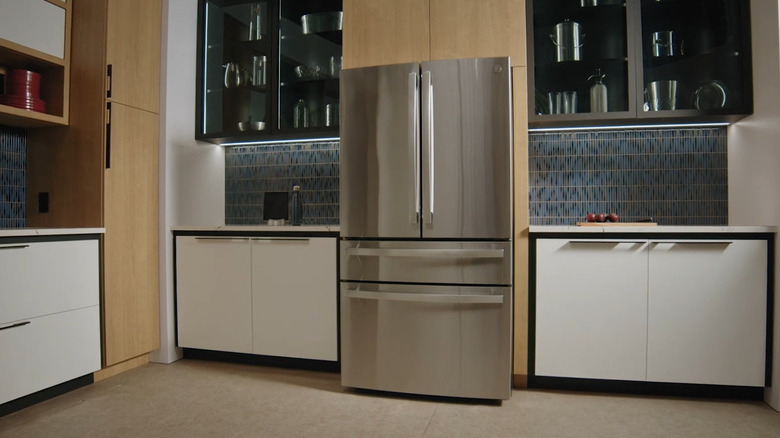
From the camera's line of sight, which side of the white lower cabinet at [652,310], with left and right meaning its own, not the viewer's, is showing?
front

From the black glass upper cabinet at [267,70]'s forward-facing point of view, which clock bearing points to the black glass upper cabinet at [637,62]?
the black glass upper cabinet at [637,62] is roughly at 10 o'clock from the black glass upper cabinet at [267,70].

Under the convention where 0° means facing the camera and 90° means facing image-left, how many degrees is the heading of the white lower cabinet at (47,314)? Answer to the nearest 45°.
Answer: approximately 315°

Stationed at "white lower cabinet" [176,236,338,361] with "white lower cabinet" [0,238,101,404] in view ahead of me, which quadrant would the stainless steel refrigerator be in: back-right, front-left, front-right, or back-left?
back-left

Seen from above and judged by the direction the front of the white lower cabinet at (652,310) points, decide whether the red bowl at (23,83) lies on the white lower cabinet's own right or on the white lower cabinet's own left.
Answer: on the white lower cabinet's own right

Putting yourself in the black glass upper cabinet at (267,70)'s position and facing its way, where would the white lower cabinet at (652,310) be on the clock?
The white lower cabinet is roughly at 10 o'clock from the black glass upper cabinet.

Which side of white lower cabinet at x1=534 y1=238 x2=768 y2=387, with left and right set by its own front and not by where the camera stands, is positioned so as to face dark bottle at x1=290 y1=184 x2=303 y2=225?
right

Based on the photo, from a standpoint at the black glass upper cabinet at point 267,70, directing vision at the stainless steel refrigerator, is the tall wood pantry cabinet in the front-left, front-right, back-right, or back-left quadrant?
back-right

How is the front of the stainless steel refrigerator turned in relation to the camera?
facing the viewer

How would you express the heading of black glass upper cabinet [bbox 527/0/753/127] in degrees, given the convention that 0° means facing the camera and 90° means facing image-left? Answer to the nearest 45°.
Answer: approximately 0°
